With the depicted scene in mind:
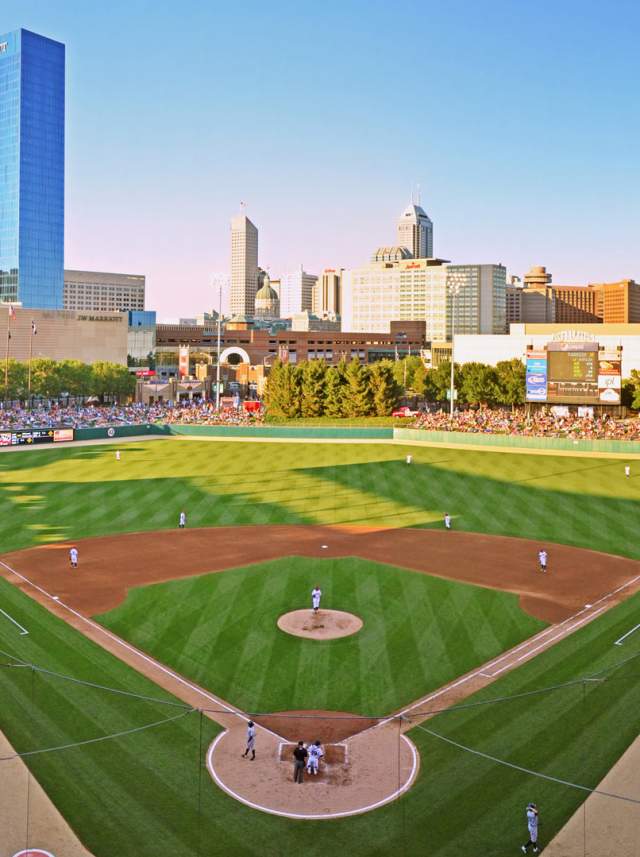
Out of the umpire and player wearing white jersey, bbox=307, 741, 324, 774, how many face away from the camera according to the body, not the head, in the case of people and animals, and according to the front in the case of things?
2

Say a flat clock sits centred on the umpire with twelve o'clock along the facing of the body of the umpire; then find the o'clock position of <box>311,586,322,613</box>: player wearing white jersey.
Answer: The player wearing white jersey is roughly at 12 o'clock from the umpire.

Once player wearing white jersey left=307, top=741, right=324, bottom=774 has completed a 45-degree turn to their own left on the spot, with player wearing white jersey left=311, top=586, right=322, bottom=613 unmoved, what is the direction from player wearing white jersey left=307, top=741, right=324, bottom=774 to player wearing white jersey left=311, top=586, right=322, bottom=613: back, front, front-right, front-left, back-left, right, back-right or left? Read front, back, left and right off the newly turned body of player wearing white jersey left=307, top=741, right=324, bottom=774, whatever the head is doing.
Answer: front-right

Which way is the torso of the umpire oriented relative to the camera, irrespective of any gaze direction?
away from the camera

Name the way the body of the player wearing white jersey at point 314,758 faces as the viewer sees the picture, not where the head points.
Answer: away from the camera

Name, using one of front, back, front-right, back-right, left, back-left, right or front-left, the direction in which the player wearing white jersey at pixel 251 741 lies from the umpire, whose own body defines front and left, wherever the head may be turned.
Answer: front-left

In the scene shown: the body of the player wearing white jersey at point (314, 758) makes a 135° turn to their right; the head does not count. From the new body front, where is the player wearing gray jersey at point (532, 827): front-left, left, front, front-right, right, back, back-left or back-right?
front

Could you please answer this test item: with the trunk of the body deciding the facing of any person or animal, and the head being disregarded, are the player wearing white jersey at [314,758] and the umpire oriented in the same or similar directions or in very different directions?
same or similar directions
